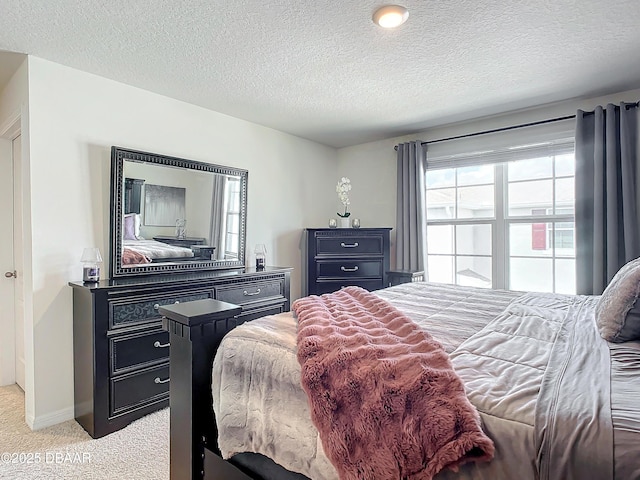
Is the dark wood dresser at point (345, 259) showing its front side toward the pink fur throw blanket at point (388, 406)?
yes

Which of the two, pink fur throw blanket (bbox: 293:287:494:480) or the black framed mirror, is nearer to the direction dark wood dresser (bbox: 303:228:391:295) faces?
the pink fur throw blanket

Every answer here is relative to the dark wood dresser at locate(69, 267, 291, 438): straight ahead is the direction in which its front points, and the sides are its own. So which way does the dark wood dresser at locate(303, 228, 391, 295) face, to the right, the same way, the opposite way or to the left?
to the right

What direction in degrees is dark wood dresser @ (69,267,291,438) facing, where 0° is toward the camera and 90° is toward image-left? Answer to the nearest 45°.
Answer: approximately 315°

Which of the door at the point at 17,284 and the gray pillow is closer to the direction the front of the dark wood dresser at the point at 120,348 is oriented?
the gray pillow

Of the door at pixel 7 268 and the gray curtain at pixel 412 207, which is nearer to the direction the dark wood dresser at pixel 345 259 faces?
the door

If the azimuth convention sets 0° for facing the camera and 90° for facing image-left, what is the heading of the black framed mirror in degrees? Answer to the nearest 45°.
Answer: approximately 315°
